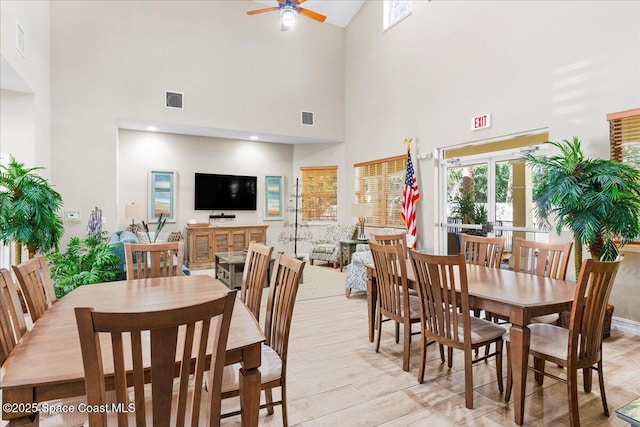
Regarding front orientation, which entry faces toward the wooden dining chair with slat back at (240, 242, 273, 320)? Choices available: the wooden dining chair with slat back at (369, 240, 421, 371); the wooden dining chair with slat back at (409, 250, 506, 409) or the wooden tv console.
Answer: the wooden tv console

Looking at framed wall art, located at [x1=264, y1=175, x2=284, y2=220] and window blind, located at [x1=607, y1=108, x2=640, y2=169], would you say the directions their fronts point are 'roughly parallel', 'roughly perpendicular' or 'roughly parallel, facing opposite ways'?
roughly perpendicular

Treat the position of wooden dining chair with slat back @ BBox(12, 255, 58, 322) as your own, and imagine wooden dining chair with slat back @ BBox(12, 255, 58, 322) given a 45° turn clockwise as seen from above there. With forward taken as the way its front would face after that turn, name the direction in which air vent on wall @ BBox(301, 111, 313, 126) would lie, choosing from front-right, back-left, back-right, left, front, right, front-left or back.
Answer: back-left

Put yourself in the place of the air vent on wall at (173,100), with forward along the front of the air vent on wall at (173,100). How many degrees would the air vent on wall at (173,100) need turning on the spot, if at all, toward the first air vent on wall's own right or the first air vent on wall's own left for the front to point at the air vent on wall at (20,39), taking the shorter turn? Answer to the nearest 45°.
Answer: approximately 45° to the first air vent on wall's own right

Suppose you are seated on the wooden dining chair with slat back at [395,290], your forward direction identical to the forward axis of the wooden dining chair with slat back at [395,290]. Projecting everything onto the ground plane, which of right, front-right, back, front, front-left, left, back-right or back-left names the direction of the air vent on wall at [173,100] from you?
left

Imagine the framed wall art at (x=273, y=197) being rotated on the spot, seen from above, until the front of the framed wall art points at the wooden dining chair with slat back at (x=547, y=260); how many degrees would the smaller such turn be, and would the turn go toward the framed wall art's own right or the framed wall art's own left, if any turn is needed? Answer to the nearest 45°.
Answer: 0° — it already faces it

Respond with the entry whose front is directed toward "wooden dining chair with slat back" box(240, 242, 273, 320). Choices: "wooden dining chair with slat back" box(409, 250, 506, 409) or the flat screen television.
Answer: the flat screen television

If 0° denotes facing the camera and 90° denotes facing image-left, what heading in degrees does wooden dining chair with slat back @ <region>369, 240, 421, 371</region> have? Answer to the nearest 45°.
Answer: approximately 225°

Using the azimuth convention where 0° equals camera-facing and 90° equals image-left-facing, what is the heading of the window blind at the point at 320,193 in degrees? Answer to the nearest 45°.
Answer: approximately 0°

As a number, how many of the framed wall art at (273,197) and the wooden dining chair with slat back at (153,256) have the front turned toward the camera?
2

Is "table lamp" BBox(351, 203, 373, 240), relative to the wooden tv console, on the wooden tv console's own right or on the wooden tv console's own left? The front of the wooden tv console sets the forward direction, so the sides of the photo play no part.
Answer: on the wooden tv console's own left

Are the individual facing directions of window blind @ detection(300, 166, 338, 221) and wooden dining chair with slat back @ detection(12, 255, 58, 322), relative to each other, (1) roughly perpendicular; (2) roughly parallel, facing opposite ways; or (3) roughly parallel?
roughly perpendicular

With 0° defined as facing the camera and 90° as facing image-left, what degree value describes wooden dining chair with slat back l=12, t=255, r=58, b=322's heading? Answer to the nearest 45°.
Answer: approximately 315°

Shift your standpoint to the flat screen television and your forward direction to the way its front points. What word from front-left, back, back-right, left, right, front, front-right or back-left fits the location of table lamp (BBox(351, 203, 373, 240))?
front-left

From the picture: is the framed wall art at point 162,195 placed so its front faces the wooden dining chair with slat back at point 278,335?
yes

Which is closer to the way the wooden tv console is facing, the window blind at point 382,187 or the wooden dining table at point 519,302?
the wooden dining table

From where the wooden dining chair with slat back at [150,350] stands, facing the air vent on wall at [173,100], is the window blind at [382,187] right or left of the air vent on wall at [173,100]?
right

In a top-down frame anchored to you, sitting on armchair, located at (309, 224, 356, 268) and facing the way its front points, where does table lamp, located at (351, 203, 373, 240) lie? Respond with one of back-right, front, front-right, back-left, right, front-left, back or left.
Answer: left

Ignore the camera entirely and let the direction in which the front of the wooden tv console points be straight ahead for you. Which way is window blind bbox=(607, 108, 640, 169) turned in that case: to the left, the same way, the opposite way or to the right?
to the right

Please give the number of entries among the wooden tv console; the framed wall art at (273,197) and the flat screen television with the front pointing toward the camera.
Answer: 3

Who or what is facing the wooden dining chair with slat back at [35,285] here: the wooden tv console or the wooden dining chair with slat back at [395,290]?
the wooden tv console

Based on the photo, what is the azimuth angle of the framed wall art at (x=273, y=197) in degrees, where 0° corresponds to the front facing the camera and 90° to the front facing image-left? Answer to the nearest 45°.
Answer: approximately 0°
